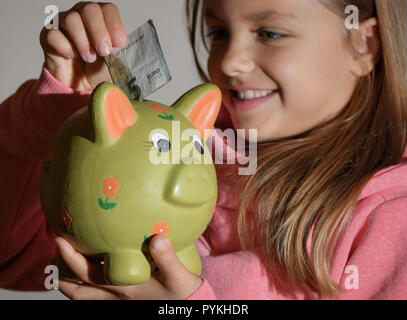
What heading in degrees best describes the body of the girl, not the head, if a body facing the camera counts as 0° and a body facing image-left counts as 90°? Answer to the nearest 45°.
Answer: approximately 45°

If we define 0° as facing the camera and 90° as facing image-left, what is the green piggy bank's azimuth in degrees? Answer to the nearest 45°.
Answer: approximately 315°
